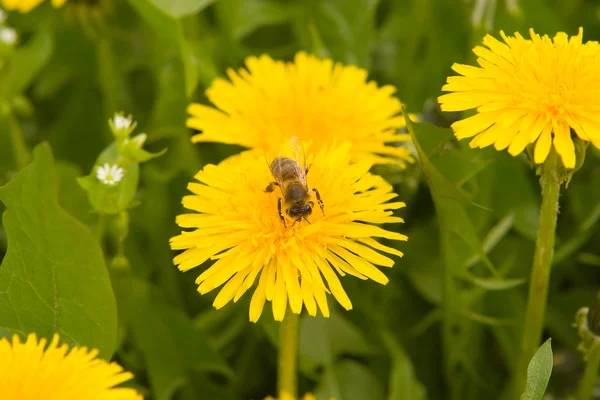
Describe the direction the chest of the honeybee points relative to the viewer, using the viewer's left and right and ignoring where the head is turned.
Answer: facing the viewer
